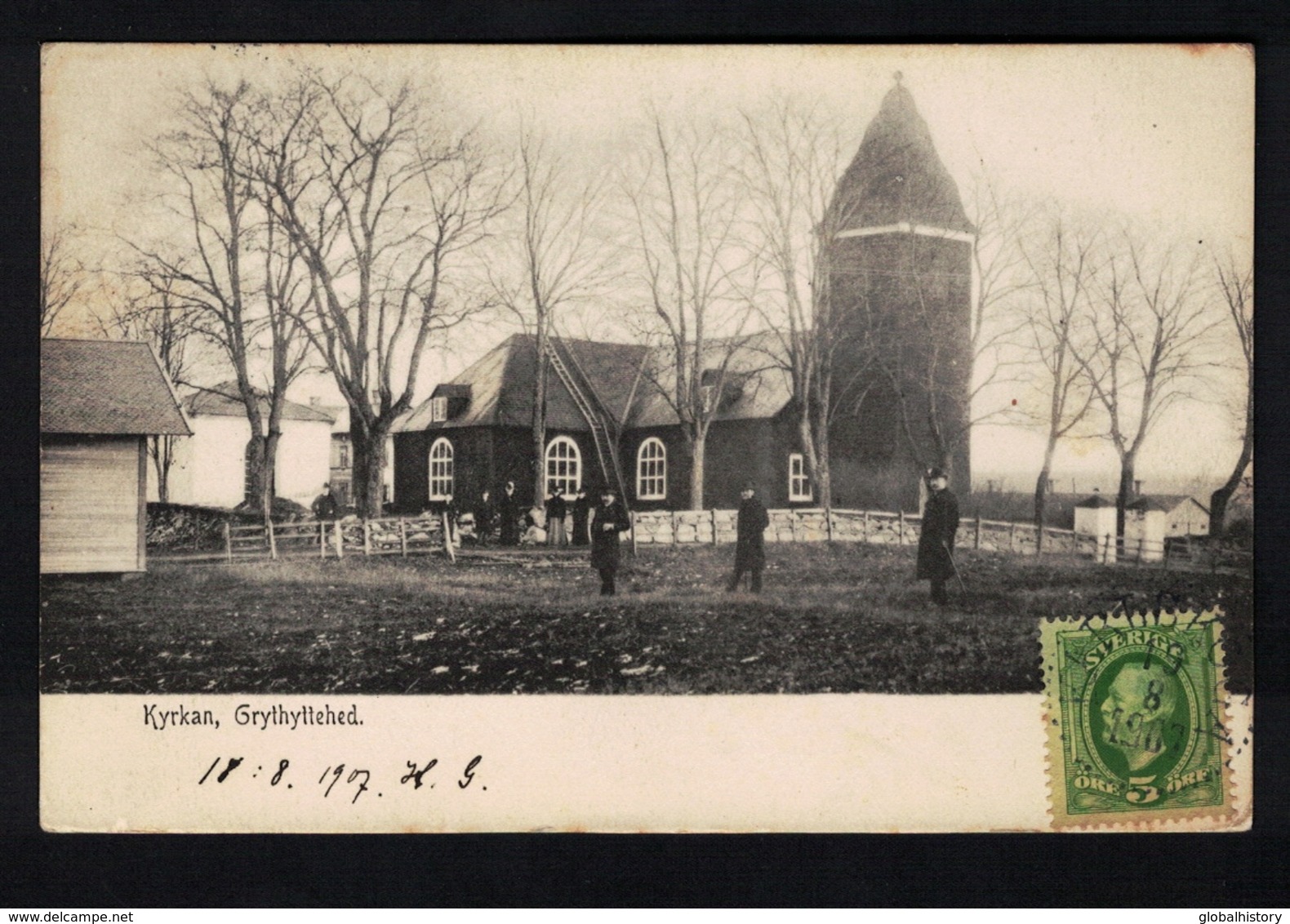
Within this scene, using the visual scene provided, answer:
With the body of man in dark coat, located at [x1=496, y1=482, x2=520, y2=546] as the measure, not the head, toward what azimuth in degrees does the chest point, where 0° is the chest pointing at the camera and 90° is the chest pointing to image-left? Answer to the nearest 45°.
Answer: approximately 0°

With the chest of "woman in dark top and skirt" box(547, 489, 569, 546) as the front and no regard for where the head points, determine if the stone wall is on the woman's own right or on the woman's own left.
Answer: on the woman's own left

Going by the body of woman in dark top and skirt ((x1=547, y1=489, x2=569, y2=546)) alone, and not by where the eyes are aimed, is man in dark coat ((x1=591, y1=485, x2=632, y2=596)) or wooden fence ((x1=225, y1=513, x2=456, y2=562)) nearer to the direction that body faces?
the man in dark coat

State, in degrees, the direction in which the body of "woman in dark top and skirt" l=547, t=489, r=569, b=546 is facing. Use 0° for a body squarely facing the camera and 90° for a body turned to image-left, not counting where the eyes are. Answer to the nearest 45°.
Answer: approximately 0°

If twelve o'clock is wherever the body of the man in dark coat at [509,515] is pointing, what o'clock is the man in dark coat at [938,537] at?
the man in dark coat at [938,537] is roughly at 10 o'clock from the man in dark coat at [509,515].
